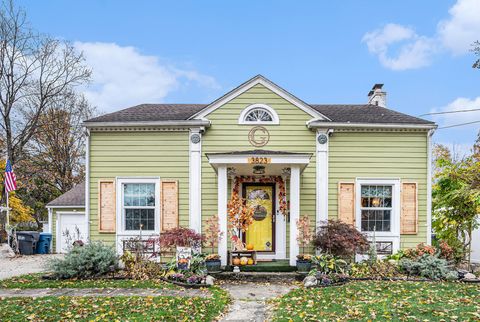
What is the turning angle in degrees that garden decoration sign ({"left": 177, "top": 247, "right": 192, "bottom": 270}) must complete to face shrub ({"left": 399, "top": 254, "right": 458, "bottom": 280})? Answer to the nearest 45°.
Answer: approximately 90° to its left

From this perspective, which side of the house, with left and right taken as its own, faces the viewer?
front

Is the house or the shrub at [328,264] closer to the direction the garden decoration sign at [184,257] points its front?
the shrub

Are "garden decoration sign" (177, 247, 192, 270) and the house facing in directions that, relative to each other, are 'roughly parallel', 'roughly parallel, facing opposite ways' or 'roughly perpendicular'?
roughly parallel

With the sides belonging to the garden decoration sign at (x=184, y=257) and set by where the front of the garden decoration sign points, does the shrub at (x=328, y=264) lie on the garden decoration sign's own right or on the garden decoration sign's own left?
on the garden decoration sign's own left

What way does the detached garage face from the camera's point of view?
toward the camera

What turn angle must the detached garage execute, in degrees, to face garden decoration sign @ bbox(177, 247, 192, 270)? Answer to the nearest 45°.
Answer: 0° — it already faces it

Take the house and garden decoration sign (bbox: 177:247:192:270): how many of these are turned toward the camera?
2

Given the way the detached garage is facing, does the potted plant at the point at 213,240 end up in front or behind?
in front

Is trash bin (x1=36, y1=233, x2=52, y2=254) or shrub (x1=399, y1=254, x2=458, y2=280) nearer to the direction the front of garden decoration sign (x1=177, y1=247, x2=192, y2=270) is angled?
the shrub

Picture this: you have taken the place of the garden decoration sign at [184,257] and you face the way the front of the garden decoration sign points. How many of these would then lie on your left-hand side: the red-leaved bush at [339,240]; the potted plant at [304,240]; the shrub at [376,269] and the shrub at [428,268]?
4

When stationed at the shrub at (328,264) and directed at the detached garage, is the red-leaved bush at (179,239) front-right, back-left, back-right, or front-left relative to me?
front-left
